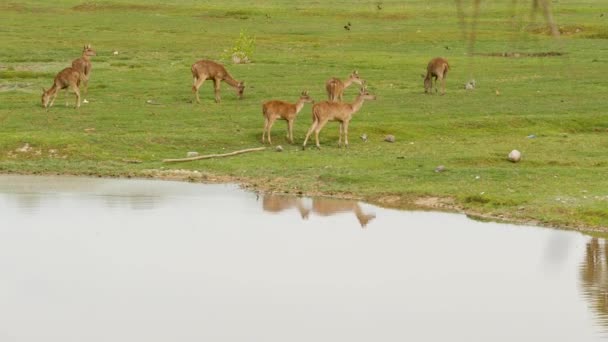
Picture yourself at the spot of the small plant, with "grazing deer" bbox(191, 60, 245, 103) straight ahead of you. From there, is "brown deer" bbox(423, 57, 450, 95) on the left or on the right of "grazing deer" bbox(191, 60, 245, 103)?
left

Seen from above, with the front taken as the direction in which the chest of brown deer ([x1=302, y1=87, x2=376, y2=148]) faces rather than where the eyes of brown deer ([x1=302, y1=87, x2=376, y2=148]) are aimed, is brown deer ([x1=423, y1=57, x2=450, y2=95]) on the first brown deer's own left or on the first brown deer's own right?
on the first brown deer's own left

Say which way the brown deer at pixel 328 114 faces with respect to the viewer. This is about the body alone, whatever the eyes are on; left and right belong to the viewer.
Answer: facing to the right of the viewer

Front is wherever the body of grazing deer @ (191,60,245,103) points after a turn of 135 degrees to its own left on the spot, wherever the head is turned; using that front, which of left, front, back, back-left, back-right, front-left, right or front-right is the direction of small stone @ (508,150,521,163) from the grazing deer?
back

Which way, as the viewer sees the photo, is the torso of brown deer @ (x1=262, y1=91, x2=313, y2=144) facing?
to the viewer's right

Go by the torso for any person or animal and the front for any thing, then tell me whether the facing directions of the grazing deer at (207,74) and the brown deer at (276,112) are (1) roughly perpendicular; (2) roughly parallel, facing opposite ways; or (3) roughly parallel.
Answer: roughly parallel

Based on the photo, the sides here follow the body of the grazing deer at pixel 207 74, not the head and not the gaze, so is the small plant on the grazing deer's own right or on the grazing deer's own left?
on the grazing deer's own left

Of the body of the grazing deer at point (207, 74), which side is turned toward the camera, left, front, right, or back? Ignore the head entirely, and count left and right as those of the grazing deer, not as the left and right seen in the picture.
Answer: right

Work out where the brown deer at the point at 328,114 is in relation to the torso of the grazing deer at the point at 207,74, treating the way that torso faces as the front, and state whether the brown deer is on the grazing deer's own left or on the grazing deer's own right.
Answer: on the grazing deer's own right
